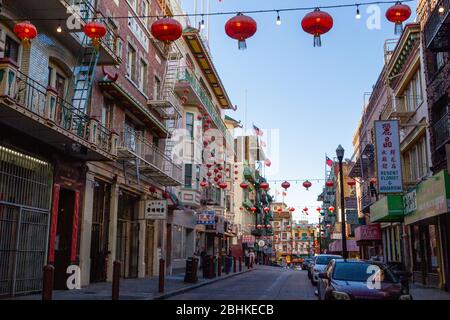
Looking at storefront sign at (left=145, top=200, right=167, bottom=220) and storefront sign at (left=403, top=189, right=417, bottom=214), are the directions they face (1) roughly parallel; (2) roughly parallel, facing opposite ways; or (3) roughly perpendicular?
roughly perpendicular

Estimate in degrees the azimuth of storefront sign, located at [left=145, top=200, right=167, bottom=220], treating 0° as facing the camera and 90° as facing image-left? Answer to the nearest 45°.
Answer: approximately 0°

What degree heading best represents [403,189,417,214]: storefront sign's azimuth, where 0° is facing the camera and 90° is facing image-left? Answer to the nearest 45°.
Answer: approximately 45°

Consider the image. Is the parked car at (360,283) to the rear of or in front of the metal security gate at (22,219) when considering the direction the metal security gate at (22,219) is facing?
in front

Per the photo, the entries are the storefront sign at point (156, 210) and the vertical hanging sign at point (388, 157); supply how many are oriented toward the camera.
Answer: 2

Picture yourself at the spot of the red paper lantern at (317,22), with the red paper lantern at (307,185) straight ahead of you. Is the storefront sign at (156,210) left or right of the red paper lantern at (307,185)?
left

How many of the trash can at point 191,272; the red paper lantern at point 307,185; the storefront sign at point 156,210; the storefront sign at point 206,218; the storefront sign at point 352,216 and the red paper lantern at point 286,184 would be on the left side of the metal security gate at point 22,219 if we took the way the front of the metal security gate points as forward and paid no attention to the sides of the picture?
6

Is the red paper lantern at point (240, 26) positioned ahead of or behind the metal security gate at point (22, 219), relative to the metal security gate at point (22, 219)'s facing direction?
ahead

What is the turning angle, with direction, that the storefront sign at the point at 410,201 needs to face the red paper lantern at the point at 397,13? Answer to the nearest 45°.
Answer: approximately 45° to its left

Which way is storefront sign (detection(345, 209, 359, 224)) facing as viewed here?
toward the camera

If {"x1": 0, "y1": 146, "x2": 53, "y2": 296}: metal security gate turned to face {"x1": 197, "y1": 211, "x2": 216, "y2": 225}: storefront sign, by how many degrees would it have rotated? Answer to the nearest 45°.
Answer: approximately 90° to its left

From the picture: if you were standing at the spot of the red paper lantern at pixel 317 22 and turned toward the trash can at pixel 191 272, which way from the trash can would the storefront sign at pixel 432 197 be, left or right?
right

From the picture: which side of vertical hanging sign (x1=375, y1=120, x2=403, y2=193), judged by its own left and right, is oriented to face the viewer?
front

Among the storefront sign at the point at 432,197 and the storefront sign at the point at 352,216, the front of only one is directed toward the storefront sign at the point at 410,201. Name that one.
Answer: the storefront sign at the point at 352,216

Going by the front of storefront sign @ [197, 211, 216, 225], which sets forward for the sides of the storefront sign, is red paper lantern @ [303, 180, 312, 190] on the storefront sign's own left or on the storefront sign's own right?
on the storefront sign's own left
